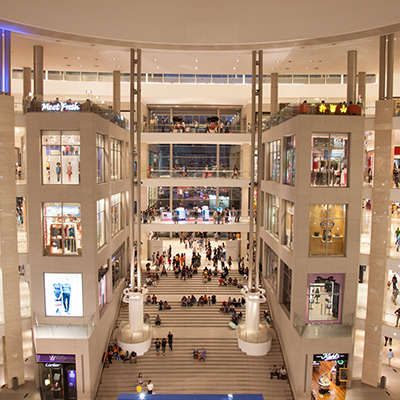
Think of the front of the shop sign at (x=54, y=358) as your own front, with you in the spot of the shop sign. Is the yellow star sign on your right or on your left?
on your left
